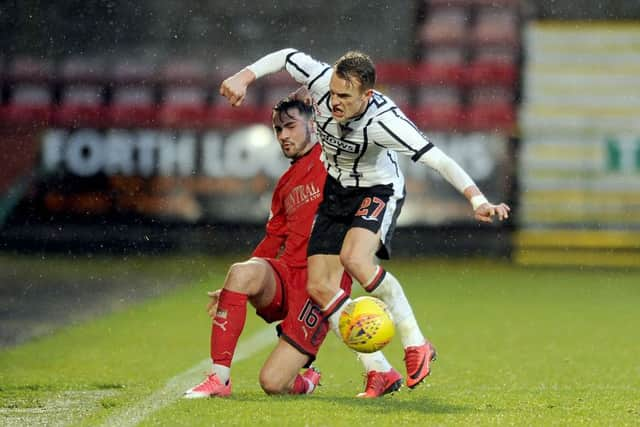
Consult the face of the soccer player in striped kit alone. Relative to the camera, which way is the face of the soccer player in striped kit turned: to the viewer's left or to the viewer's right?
to the viewer's left

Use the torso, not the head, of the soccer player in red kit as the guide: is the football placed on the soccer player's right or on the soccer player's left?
on the soccer player's left

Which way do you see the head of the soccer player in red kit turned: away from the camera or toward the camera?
toward the camera

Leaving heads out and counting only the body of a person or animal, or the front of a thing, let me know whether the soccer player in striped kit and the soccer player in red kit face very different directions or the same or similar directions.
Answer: same or similar directions
